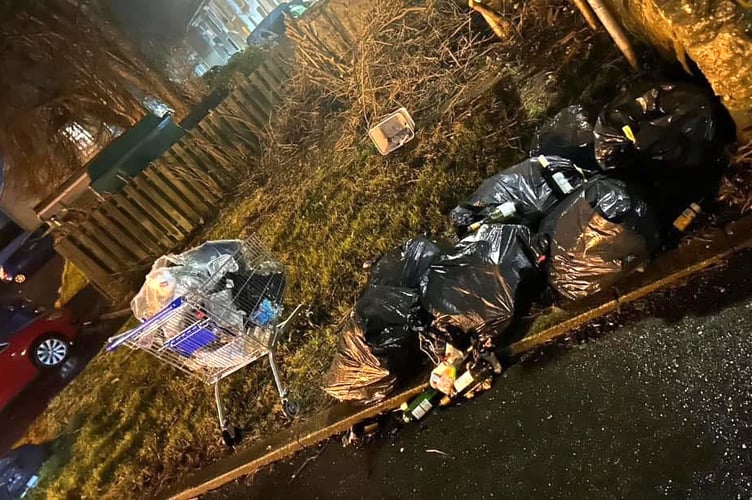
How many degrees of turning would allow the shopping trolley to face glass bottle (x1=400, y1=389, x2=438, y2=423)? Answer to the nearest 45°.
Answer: approximately 90° to its right

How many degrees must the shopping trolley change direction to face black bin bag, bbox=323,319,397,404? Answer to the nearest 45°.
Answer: approximately 90° to its right

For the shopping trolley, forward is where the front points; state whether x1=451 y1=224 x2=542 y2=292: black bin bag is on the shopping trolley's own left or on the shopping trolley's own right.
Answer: on the shopping trolley's own right

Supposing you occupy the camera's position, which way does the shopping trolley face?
facing away from the viewer and to the right of the viewer

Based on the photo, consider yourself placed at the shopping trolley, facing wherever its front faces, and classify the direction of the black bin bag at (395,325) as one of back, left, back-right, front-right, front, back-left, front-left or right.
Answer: right
